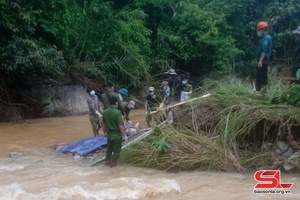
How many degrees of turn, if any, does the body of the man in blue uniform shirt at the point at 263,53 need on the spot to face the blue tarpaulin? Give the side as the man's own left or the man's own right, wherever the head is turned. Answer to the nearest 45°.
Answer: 0° — they already face it

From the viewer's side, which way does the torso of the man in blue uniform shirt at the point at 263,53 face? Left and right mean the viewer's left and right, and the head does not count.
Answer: facing to the left of the viewer

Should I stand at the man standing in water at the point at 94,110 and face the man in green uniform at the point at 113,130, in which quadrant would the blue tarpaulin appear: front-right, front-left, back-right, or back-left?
front-right

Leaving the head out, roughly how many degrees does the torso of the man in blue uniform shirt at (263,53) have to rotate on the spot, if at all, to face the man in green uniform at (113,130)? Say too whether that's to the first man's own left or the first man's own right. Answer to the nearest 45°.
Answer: approximately 45° to the first man's own left

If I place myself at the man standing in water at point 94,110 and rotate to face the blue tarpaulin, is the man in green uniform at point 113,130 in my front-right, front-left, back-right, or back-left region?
front-left

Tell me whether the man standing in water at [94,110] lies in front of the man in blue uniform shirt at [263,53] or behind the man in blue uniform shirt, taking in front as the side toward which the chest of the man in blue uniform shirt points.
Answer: in front
